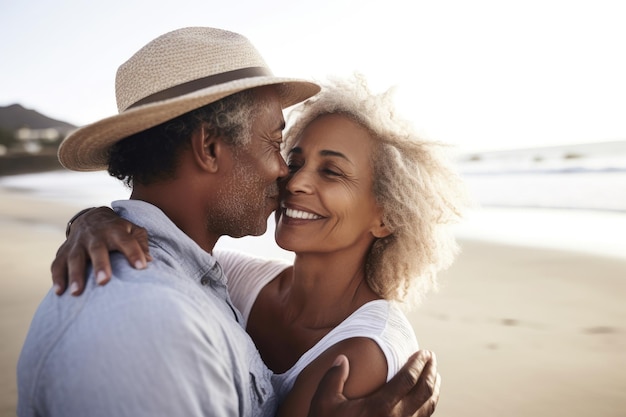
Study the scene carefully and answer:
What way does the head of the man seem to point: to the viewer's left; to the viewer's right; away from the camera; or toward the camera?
to the viewer's right

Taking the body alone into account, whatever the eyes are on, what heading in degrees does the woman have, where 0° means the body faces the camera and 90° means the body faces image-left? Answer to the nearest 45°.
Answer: approximately 45°

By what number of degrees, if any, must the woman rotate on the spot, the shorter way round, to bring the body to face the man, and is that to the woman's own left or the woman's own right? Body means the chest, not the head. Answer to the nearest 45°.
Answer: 0° — they already face them
